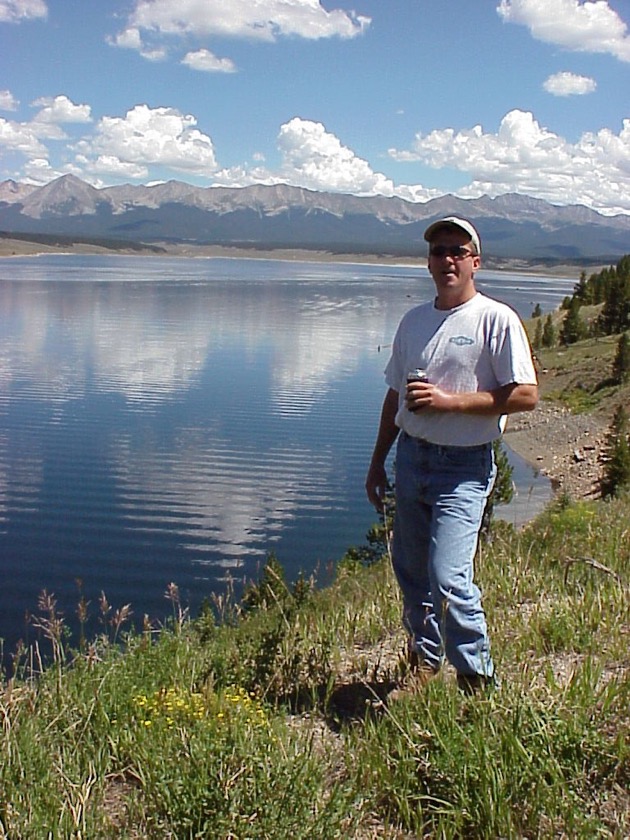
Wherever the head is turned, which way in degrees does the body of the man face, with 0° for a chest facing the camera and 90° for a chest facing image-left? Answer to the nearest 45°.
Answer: approximately 45°
